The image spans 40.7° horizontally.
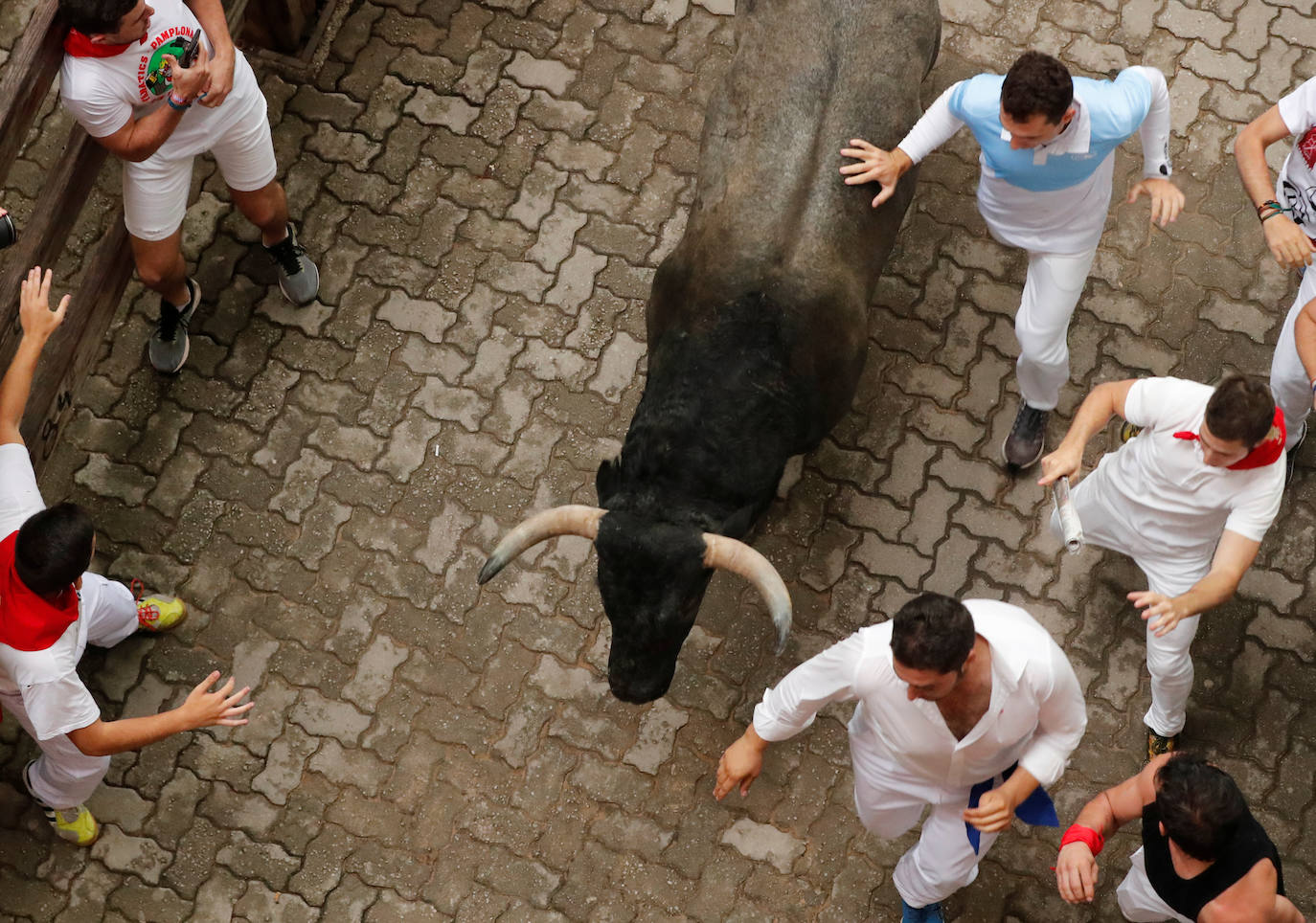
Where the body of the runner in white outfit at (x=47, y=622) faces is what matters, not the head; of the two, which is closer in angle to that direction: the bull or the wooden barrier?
the bull

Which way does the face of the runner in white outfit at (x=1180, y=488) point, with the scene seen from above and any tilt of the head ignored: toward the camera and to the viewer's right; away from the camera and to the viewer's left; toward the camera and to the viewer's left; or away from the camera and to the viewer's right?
toward the camera and to the viewer's left

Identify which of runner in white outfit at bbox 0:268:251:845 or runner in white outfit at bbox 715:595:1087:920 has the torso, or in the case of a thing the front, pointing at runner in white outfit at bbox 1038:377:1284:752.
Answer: runner in white outfit at bbox 0:268:251:845

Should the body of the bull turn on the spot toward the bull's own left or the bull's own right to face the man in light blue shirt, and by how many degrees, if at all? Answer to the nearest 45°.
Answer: approximately 135° to the bull's own left

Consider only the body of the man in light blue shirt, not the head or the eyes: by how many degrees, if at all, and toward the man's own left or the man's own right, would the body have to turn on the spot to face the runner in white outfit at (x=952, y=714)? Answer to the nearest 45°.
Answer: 0° — they already face them

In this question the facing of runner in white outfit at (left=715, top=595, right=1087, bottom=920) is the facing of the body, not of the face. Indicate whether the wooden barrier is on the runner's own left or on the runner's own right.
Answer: on the runner's own right

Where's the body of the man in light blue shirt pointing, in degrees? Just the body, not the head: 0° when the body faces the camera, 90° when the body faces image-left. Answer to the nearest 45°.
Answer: approximately 0°

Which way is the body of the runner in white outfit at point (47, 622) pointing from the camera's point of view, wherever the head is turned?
to the viewer's right
